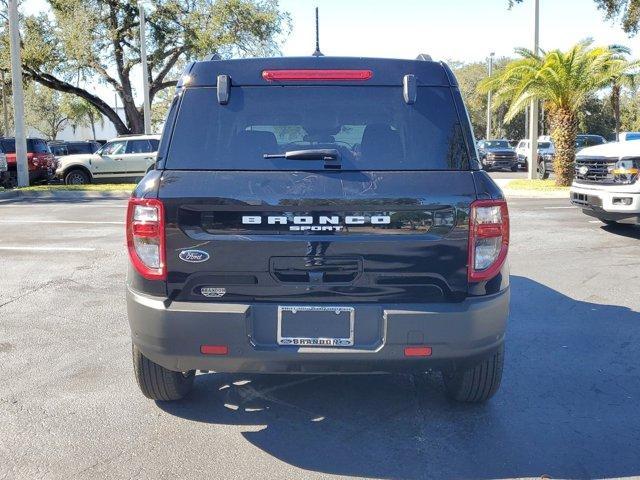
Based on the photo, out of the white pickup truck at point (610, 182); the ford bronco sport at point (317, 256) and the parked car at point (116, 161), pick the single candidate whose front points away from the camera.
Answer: the ford bronco sport

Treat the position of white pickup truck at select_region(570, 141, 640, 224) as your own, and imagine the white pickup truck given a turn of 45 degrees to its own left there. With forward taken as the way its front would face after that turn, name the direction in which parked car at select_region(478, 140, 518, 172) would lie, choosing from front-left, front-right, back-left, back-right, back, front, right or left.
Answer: back

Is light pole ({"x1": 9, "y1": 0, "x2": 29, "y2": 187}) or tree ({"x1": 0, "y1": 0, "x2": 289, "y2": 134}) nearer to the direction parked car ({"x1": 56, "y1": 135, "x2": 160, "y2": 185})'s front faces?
the light pole

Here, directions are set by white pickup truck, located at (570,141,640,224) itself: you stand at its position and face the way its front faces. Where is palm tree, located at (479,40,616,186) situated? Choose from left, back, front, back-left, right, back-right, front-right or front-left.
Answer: back-right

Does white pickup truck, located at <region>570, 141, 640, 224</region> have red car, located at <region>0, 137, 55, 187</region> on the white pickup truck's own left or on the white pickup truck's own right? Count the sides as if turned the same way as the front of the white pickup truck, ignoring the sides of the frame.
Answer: on the white pickup truck's own right

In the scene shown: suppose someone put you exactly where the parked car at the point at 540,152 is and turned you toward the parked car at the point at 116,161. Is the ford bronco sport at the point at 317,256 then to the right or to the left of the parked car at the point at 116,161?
left

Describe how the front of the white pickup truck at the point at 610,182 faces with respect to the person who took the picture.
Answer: facing the viewer and to the left of the viewer

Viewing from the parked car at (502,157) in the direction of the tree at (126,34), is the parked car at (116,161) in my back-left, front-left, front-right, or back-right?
front-left

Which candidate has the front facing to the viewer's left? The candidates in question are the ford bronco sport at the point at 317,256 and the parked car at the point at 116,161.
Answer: the parked car

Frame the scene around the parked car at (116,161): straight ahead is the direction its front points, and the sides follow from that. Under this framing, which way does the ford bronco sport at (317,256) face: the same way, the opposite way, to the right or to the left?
to the right

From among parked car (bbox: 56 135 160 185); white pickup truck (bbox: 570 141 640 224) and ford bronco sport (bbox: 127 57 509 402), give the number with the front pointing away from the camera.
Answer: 1

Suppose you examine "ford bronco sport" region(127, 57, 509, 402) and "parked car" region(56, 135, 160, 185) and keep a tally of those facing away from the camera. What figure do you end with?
1

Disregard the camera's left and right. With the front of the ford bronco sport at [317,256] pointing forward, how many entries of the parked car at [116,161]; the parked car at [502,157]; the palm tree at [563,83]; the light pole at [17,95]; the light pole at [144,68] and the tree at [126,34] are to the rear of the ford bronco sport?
0

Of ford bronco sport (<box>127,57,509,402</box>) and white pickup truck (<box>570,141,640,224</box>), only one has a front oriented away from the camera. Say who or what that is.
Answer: the ford bronco sport

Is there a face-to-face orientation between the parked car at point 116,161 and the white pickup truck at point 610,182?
no

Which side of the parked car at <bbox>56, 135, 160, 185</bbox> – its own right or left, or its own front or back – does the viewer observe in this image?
left

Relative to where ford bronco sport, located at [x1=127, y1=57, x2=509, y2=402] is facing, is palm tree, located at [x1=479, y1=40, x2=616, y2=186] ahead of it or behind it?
ahead

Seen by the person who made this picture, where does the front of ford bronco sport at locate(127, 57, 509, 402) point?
facing away from the viewer
